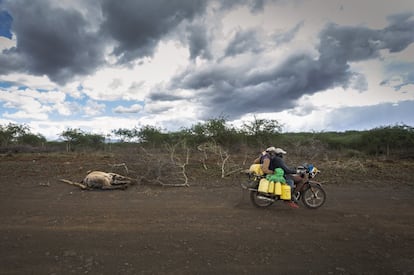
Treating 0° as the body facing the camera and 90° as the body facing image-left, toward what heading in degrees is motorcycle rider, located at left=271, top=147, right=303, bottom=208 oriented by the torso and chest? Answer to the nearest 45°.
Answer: approximately 270°

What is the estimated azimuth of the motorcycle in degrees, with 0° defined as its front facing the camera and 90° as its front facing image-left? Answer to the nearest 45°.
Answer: approximately 270°

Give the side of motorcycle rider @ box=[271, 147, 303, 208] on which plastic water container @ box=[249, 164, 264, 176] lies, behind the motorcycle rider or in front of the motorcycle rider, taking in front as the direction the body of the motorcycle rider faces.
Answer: behind

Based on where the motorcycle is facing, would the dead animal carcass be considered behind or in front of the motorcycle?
behind

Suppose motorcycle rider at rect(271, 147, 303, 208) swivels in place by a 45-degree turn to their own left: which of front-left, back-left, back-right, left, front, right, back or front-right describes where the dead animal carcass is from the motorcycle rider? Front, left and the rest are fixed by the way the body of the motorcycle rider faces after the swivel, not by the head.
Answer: back-left
